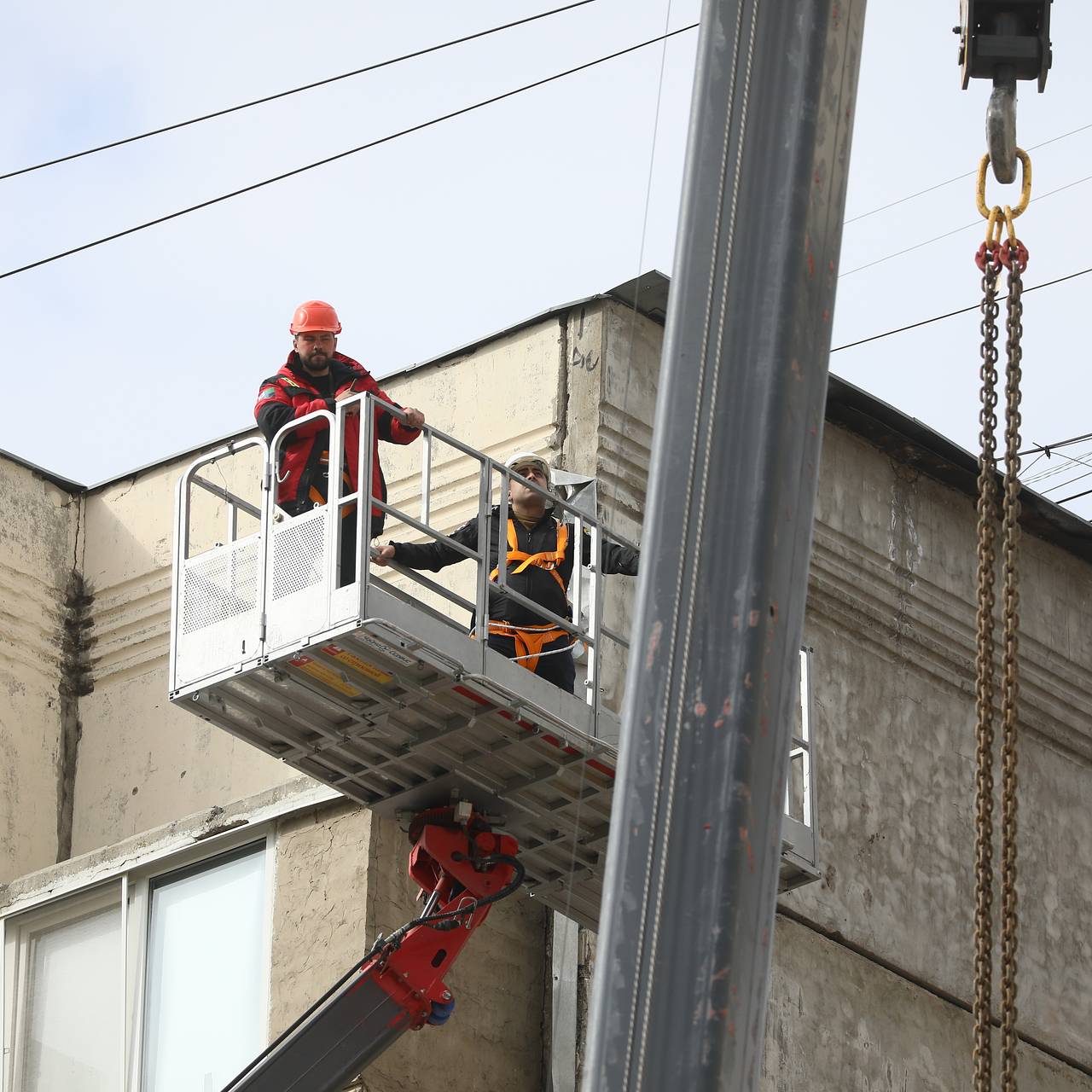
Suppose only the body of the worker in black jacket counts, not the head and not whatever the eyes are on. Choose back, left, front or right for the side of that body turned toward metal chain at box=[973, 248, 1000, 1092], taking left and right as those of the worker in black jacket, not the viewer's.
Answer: front

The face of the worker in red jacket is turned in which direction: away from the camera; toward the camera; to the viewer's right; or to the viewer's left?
toward the camera

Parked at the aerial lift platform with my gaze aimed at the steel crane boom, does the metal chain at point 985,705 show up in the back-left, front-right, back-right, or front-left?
front-left

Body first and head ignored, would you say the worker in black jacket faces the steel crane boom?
yes

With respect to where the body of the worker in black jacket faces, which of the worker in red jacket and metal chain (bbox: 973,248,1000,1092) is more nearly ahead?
the metal chain

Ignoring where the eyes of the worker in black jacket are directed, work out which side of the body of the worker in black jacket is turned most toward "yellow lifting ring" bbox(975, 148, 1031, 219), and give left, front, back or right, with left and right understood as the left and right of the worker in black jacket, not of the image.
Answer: front

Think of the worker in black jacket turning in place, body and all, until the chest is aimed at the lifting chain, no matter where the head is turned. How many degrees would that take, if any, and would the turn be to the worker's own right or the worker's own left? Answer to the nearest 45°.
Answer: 0° — they already face it

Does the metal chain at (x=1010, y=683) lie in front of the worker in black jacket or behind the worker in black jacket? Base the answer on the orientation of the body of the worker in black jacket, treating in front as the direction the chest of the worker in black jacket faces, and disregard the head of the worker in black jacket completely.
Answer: in front

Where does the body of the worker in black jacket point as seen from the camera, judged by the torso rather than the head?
toward the camera

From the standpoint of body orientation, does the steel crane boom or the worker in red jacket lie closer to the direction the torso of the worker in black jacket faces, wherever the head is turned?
the steel crane boom
